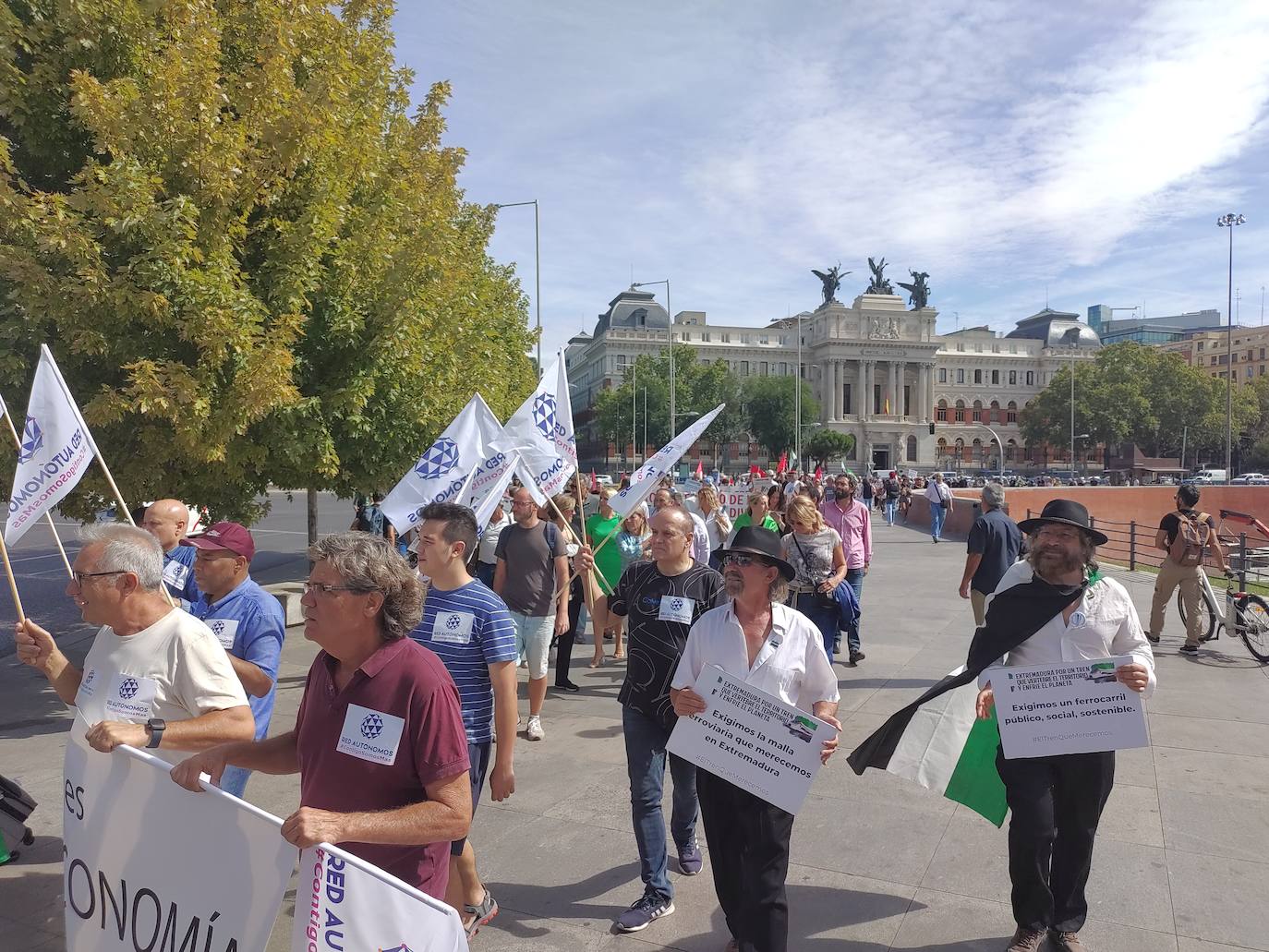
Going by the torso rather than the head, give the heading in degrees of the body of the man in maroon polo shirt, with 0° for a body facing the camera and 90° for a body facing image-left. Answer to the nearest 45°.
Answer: approximately 45°

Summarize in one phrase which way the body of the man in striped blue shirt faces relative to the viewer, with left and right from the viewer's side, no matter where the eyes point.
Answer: facing the viewer and to the left of the viewer

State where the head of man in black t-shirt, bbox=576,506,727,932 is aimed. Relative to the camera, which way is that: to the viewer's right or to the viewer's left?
to the viewer's left

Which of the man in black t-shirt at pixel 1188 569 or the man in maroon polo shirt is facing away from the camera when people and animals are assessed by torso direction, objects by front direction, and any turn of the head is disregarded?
the man in black t-shirt

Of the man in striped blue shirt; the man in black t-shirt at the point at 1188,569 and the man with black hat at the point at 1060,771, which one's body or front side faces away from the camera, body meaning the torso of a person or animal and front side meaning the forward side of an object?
the man in black t-shirt

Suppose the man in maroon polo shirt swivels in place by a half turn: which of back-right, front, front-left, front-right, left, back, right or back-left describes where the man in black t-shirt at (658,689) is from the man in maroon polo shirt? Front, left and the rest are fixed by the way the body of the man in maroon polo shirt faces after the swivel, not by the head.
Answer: front

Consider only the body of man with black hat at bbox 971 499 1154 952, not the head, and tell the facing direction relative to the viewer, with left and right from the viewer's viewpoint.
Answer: facing the viewer

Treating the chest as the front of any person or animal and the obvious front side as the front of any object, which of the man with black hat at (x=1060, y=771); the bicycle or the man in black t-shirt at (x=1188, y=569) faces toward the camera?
the man with black hat

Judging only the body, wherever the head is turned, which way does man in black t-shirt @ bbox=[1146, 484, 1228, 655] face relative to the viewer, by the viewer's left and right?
facing away from the viewer

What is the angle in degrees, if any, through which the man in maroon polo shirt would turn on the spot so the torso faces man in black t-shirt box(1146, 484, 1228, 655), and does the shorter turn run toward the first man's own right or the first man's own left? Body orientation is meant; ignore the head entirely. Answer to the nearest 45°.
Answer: approximately 180°

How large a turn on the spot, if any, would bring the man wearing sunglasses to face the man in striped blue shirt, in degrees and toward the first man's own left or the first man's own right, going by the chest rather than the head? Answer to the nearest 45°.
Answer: approximately 45° to the first man's own right

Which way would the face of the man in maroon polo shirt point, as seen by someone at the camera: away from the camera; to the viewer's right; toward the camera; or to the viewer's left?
to the viewer's left

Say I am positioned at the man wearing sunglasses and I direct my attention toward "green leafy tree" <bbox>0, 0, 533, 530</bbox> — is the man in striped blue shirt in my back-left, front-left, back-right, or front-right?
front-left

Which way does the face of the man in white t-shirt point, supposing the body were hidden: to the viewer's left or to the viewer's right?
to the viewer's left

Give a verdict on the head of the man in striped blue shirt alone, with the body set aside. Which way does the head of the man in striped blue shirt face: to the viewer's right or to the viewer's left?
to the viewer's left
